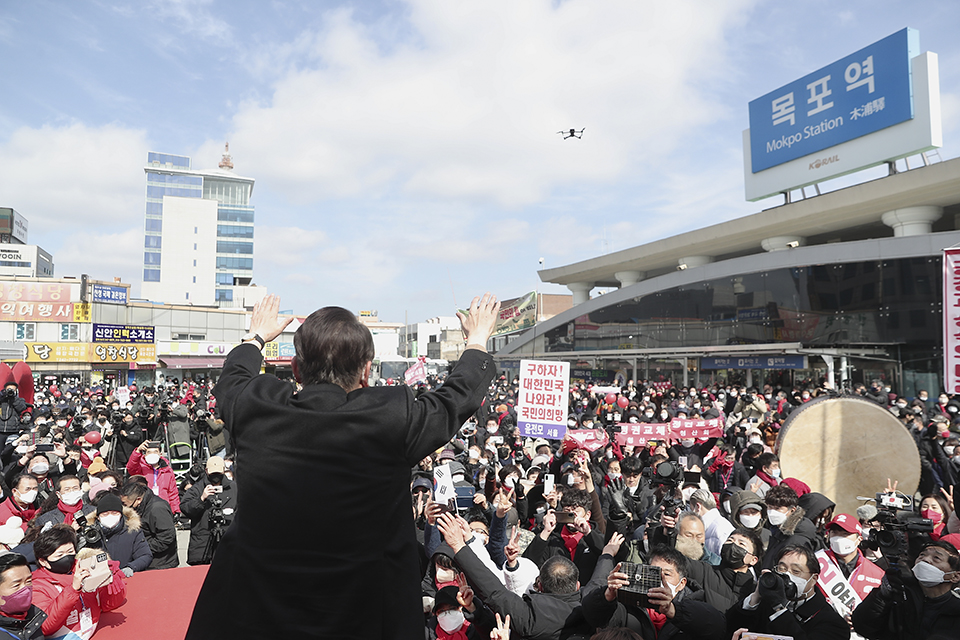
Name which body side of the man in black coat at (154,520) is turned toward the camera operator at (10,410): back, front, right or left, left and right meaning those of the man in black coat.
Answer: right

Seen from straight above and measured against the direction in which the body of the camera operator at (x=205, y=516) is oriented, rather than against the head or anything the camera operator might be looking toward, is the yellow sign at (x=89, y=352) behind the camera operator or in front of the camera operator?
behind

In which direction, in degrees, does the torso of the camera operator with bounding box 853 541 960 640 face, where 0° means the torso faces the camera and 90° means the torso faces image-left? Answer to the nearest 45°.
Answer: approximately 45°

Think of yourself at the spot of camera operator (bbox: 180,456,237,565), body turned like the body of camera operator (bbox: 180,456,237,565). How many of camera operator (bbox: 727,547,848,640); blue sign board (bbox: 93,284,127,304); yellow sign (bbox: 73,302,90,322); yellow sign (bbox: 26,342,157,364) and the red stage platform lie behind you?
3

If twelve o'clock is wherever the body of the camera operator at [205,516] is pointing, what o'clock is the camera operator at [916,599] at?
the camera operator at [916,599] is roughly at 11 o'clock from the camera operator at [205,516].

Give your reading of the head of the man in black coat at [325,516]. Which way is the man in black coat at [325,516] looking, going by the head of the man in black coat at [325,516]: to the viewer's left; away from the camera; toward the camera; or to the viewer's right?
away from the camera

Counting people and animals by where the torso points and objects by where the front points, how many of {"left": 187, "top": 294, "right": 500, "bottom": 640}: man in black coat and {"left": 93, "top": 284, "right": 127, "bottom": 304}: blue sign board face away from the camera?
1

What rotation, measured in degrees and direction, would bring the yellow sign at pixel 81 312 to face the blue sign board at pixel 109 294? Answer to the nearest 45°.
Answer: approximately 135° to its left

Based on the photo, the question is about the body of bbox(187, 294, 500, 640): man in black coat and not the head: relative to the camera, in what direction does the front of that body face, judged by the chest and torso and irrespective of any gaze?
away from the camera
